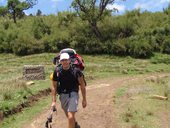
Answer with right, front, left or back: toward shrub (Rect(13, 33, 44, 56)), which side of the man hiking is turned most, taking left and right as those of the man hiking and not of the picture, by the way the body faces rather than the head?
back

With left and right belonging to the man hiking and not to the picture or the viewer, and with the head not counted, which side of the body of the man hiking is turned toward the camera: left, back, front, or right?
front

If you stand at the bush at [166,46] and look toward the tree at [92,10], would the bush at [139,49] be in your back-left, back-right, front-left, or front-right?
front-left

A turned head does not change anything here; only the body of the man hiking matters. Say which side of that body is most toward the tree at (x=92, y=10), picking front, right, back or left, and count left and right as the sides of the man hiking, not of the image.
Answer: back

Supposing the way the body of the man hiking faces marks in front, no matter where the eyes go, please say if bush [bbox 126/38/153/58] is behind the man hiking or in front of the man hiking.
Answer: behind

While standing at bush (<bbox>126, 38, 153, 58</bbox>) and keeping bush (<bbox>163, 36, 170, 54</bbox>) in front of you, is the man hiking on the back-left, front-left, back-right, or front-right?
back-right

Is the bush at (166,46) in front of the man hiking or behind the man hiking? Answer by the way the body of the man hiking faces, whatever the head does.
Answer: behind
